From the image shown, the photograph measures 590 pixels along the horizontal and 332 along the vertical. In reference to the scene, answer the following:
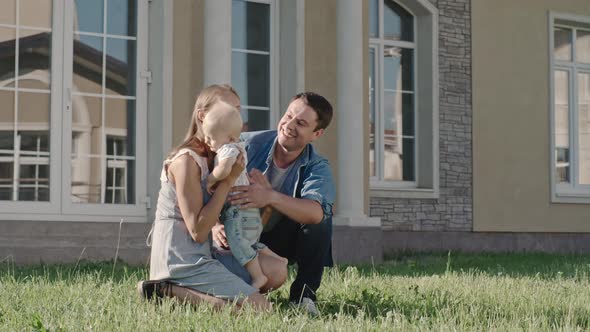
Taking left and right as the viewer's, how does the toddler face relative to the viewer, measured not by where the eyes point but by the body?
facing to the left of the viewer

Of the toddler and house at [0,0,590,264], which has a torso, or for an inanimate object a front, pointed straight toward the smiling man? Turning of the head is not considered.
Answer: the house

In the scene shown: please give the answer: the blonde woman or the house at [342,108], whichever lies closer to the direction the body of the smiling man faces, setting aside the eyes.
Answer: the blonde woman

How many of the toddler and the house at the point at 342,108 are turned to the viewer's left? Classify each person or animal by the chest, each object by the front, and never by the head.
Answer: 1

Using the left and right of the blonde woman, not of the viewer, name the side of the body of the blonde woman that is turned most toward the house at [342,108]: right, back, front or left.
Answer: left

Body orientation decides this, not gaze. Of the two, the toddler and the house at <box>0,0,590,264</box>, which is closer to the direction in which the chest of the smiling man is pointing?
the toddler

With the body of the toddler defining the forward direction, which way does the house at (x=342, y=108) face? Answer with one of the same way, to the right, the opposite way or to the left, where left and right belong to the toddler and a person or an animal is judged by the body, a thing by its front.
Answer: to the left
